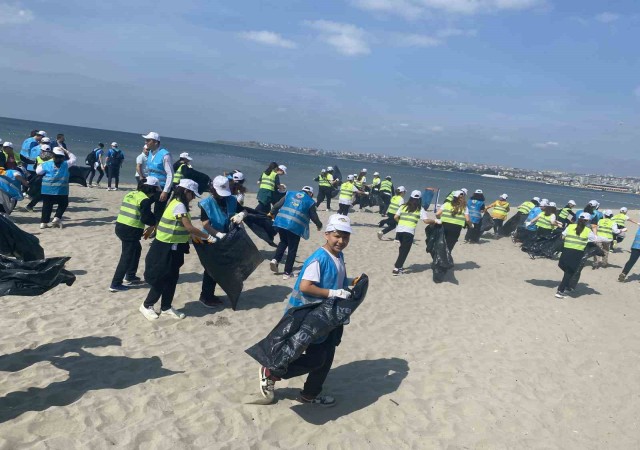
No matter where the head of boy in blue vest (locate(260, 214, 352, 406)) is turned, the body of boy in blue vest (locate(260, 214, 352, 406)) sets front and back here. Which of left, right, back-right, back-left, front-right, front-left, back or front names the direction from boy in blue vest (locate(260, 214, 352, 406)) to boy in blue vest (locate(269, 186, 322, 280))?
back-left

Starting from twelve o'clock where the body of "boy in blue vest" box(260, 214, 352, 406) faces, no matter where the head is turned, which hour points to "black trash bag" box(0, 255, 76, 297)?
The black trash bag is roughly at 4 o'clock from the boy in blue vest.

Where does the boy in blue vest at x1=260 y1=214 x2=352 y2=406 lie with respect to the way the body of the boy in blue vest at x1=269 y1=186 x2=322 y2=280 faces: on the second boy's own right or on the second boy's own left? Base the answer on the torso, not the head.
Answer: on the second boy's own right

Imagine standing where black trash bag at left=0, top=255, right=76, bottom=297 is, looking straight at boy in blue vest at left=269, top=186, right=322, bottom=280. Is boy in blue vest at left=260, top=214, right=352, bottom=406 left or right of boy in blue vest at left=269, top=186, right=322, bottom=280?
right

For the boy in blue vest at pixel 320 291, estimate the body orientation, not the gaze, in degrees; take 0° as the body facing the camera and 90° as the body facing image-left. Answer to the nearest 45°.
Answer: approximately 315°

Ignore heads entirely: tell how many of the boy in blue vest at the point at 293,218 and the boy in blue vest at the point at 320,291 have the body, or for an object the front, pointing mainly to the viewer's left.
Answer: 0

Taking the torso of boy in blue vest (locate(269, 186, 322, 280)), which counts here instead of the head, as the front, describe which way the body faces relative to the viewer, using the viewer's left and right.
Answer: facing away from the viewer and to the right of the viewer

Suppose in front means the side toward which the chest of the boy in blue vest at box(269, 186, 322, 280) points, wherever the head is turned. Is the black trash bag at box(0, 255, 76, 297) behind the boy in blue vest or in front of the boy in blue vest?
behind
